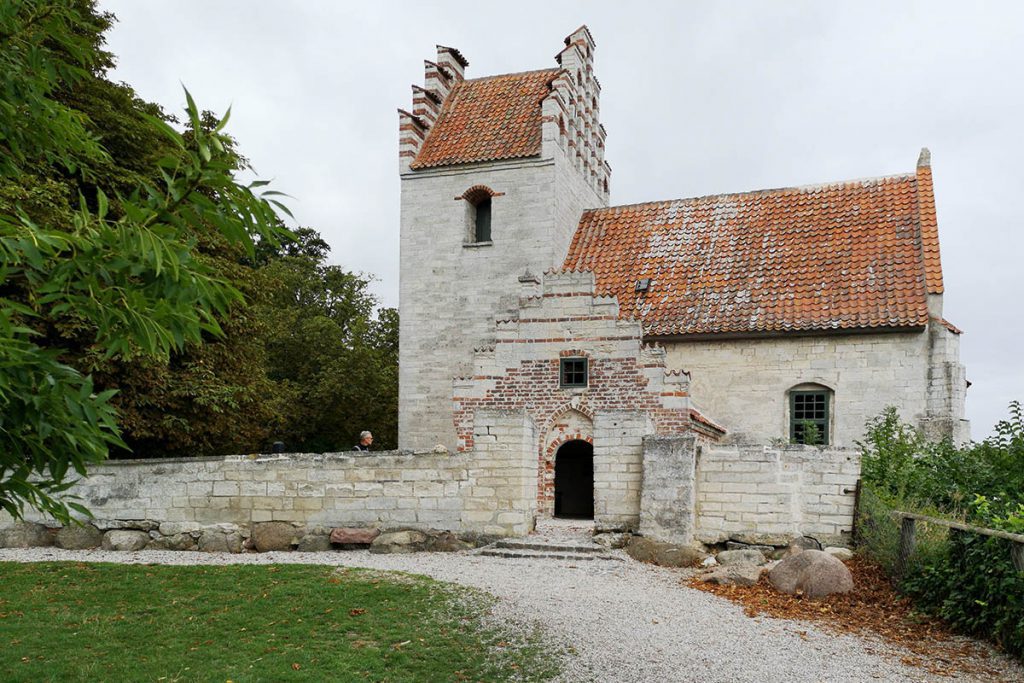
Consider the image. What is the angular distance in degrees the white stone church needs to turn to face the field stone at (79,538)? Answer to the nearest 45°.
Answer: approximately 45° to its right

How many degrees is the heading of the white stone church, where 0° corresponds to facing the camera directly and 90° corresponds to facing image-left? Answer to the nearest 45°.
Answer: approximately 0°

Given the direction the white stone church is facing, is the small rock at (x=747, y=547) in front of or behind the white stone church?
in front

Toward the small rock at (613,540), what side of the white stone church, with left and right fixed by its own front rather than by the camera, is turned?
front

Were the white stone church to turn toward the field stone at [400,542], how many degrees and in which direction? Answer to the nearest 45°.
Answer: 0° — it already faces it

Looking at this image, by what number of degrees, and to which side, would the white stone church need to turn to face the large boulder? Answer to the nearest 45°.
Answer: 0° — it already faces it

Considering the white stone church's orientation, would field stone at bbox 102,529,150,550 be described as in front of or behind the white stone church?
in front

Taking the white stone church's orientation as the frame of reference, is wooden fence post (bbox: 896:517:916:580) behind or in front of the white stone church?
in front

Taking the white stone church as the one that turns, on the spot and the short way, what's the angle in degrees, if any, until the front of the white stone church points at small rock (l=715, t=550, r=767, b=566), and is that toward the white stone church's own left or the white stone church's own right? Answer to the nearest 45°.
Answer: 0° — it already faces it
